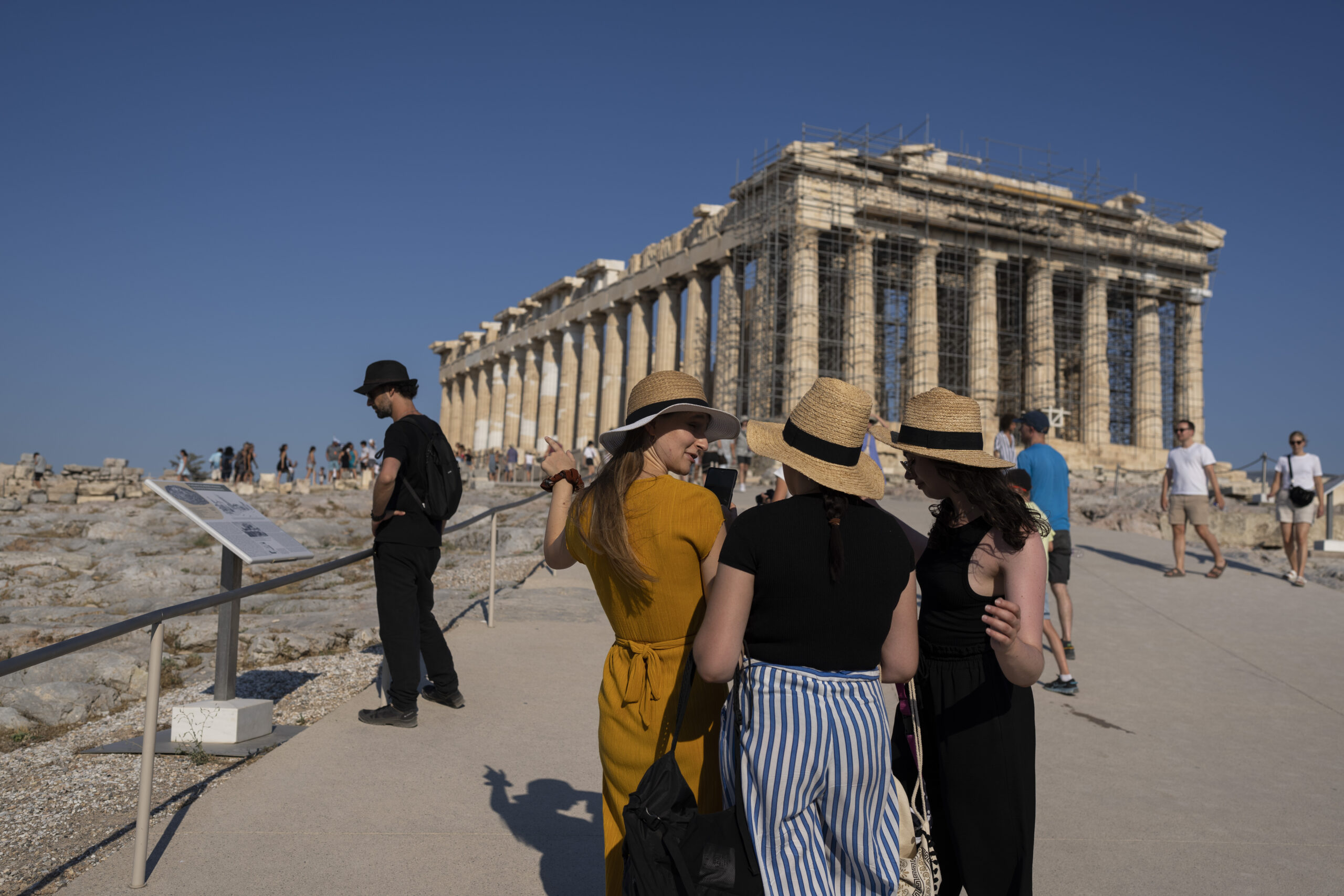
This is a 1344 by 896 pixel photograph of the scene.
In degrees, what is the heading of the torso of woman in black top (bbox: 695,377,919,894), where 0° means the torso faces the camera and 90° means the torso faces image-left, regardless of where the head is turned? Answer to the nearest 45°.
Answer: approximately 180°

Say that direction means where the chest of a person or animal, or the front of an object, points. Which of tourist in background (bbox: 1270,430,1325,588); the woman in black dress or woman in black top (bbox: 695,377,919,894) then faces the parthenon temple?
the woman in black top

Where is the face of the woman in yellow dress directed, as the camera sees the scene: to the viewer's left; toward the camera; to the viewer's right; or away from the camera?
to the viewer's right

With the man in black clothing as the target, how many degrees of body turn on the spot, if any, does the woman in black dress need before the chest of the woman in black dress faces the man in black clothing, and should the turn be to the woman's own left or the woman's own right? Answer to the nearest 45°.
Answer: approximately 90° to the woman's own right

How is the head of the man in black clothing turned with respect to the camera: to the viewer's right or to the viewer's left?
to the viewer's left

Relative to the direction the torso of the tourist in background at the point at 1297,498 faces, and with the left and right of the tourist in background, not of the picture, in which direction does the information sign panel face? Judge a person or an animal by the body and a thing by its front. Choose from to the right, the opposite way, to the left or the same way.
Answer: to the left

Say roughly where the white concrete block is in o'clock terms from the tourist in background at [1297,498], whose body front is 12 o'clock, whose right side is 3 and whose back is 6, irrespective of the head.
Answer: The white concrete block is roughly at 1 o'clock from the tourist in background.

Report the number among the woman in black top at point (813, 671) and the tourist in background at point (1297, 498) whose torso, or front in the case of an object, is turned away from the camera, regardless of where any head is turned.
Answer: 1
